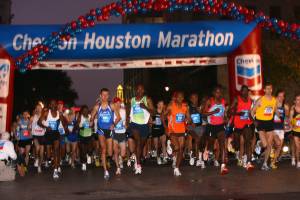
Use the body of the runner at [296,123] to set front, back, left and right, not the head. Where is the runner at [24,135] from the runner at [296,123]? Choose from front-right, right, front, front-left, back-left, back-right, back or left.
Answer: right

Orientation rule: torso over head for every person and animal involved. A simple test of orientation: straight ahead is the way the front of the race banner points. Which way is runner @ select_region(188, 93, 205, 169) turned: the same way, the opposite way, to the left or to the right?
the same way

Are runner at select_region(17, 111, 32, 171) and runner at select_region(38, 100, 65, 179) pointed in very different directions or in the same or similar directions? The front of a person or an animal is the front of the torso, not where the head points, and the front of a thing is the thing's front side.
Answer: same or similar directions

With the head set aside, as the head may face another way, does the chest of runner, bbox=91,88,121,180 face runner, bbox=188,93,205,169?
no

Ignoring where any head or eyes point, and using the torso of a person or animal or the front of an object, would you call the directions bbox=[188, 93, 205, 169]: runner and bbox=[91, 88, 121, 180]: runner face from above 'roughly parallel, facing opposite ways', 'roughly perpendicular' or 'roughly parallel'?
roughly parallel

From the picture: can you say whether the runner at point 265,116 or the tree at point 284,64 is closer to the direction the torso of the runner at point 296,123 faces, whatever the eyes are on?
the runner

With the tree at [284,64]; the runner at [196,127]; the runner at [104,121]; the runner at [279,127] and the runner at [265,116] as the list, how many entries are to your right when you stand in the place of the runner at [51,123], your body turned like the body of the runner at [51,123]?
0

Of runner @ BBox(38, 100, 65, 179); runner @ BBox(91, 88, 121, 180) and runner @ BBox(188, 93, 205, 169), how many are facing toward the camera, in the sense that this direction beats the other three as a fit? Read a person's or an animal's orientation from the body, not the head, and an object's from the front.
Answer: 3

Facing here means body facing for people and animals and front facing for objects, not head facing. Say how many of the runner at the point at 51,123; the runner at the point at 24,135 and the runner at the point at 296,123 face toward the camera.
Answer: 3

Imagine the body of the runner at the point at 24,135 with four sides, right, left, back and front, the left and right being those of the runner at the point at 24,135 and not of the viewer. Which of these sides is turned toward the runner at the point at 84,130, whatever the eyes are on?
left

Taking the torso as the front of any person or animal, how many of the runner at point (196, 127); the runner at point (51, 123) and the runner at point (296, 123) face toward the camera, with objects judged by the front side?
3

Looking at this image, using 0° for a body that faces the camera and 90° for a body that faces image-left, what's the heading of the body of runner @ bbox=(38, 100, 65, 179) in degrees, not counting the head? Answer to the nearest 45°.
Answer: approximately 0°

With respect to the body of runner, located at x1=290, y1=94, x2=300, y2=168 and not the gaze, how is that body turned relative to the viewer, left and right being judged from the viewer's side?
facing the viewer

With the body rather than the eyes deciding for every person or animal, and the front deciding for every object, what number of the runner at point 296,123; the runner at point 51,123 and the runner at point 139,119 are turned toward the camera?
3

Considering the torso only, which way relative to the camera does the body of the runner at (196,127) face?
toward the camera

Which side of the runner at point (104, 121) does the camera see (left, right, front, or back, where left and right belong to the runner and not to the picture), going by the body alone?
front

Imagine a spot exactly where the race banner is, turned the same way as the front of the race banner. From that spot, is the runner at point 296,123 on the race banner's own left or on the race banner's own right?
on the race banner's own left

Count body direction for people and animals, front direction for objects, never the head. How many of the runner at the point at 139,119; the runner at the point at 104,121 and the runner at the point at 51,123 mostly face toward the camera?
3

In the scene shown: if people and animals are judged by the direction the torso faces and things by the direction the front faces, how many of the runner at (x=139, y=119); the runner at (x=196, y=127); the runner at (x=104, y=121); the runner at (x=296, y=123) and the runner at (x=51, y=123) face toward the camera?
5
